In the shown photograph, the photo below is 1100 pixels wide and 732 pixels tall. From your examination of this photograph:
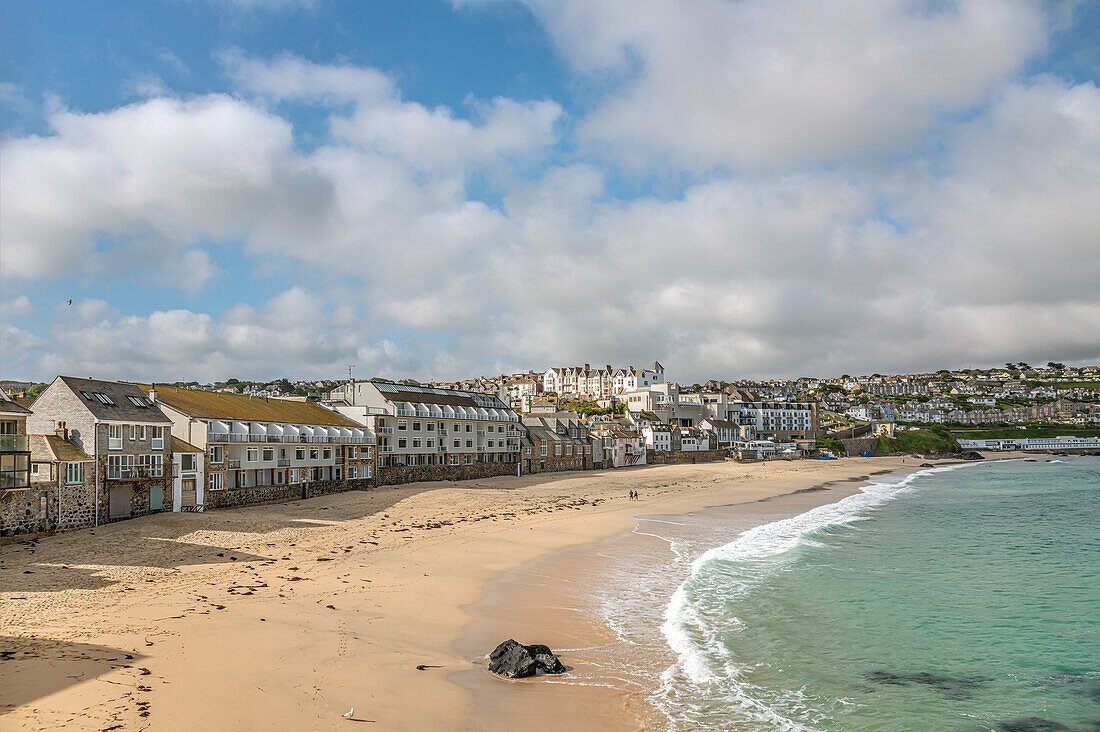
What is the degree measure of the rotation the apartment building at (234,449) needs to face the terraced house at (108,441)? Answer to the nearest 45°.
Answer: approximately 90° to its right

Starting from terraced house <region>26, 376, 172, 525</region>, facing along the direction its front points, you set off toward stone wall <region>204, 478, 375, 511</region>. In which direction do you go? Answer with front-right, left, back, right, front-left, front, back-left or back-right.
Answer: left

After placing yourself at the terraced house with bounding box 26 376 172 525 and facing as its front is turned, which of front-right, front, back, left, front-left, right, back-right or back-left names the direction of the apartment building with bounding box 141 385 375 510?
left

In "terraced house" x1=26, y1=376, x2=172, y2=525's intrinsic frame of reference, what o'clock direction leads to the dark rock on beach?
The dark rock on beach is roughly at 1 o'clock from the terraced house.

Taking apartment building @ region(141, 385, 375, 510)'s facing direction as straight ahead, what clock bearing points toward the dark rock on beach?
The dark rock on beach is roughly at 1 o'clock from the apartment building.

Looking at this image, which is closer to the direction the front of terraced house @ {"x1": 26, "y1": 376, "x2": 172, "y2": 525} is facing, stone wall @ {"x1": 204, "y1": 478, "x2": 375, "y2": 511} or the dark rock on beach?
the dark rock on beach

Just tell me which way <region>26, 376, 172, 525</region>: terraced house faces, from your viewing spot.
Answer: facing the viewer and to the right of the viewer

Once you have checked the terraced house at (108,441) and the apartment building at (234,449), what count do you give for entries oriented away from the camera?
0

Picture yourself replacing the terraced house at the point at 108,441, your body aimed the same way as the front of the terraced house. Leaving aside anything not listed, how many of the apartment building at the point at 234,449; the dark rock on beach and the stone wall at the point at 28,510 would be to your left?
1

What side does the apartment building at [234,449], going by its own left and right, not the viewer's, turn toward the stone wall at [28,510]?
right

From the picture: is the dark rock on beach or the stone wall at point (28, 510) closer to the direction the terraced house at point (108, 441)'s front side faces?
the dark rock on beach

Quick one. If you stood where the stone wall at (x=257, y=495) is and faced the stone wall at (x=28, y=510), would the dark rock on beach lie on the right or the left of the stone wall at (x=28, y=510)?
left
